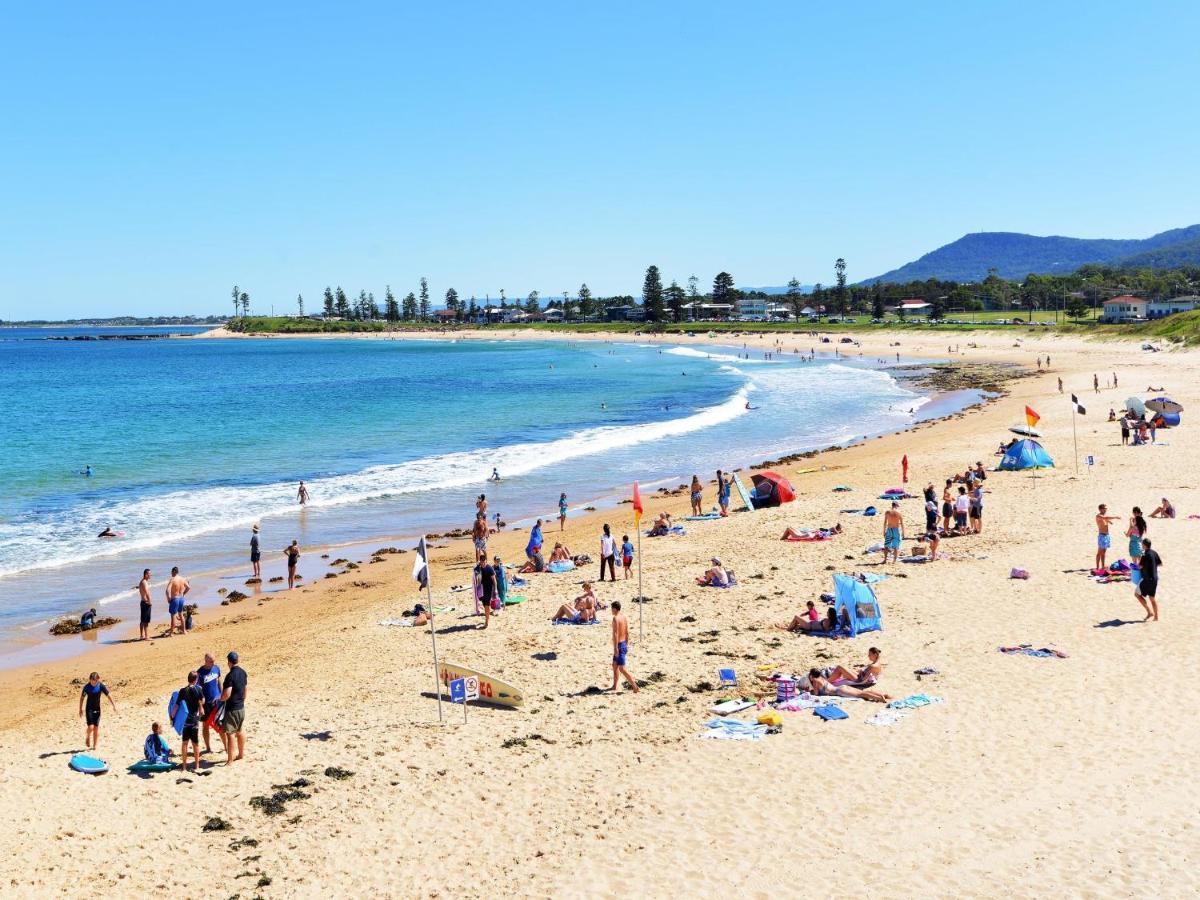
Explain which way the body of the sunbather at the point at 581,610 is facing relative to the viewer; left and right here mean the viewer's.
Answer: facing to the left of the viewer

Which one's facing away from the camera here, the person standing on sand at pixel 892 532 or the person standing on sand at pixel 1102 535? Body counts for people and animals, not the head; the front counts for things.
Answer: the person standing on sand at pixel 892 532

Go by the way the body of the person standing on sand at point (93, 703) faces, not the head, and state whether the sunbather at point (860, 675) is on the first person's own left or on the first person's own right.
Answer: on the first person's own left

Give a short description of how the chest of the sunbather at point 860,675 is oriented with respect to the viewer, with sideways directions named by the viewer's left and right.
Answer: facing to the left of the viewer

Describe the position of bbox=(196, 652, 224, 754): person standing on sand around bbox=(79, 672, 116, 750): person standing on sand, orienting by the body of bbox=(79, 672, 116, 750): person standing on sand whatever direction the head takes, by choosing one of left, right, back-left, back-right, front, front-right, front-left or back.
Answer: front-left

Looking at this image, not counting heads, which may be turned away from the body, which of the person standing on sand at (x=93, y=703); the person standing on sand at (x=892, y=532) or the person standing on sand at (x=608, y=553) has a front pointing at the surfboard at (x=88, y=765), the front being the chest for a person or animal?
the person standing on sand at (x=93, y=703)

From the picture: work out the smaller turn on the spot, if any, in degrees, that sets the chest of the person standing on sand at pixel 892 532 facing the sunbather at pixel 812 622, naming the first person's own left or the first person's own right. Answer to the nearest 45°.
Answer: approximately 180°

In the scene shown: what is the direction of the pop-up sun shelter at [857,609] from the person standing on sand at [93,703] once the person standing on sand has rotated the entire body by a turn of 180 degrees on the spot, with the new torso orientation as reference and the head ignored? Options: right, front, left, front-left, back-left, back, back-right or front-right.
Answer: right
